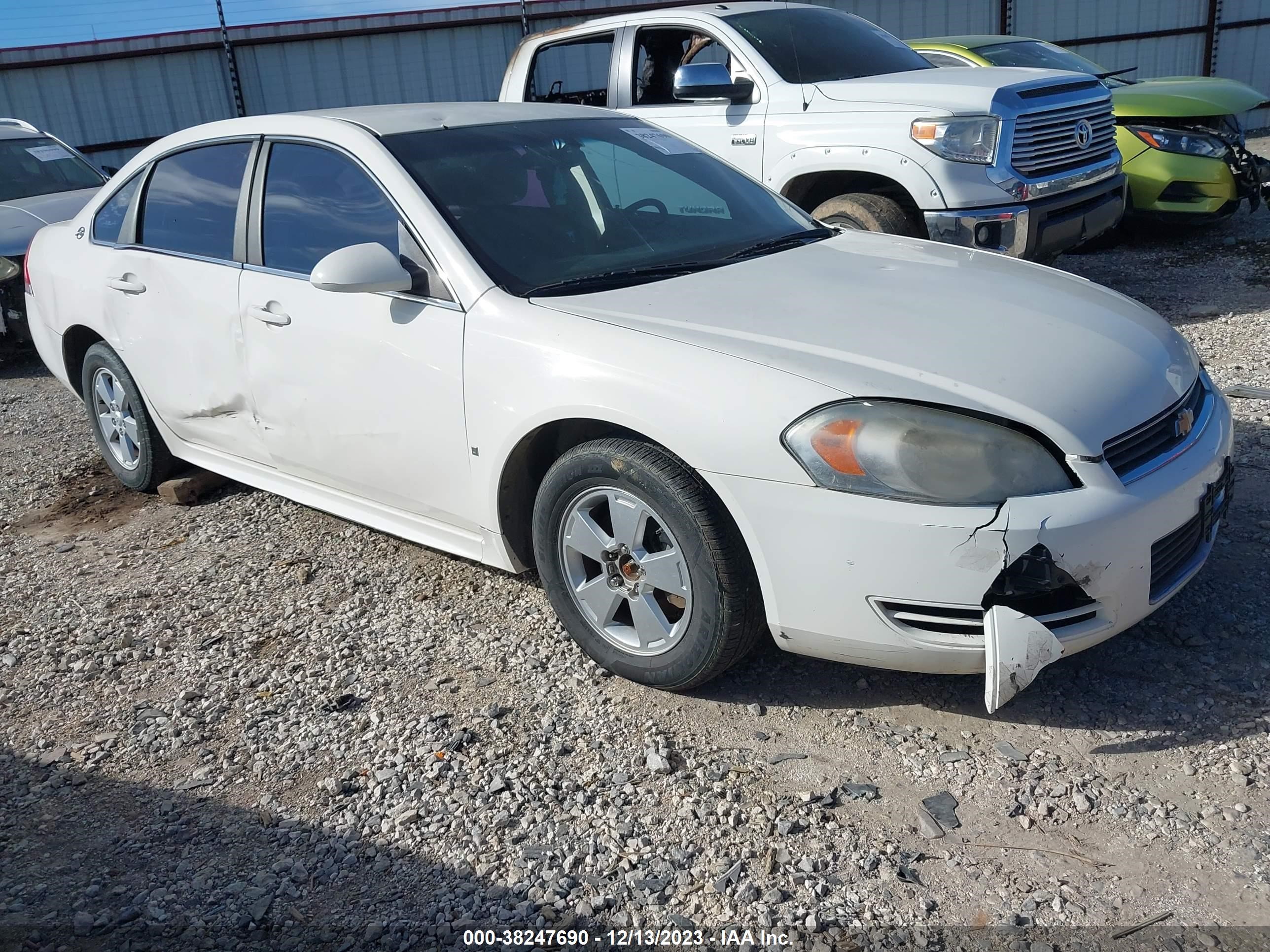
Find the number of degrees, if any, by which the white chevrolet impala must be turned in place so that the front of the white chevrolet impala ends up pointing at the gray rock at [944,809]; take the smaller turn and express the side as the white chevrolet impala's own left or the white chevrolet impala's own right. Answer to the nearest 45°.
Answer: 0° — it already faces it

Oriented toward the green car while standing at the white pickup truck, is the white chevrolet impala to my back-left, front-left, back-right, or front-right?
back-right

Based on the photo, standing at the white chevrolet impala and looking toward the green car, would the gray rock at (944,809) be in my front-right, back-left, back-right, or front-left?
back-right

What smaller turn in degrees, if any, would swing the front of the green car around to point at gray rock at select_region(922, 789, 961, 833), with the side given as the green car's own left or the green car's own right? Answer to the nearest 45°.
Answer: approximately 45° to the green car's own right

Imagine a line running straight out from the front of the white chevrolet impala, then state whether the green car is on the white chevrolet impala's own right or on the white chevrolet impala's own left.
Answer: on the white chevrolet impala's own left

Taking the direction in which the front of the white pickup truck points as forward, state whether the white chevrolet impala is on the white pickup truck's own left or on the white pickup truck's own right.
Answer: on the white pickup truck's own right

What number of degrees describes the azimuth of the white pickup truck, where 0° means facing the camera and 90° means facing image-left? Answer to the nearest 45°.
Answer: approximately 315°
